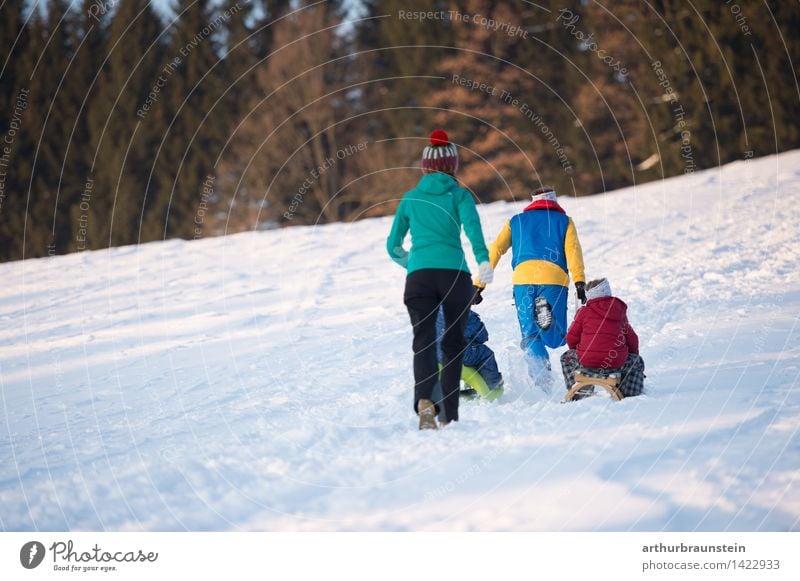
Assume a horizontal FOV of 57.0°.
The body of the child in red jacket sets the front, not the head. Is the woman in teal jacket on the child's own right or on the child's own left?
on the child's own left

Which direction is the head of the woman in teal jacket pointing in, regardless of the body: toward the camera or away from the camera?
away from the camera

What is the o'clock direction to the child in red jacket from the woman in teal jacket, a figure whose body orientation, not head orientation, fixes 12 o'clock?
The child in red jacket is roughly at 2 o'clock from the woman in teal jacket.

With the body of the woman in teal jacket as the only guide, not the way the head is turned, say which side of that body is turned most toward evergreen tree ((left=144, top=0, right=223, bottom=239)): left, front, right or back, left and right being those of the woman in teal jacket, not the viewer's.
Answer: front

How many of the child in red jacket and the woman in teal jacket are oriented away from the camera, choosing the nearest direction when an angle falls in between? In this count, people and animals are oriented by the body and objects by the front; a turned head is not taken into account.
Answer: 2

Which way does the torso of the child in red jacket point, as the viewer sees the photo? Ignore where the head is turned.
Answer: away from the camera

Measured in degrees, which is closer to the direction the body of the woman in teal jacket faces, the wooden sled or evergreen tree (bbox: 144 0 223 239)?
the evergreen tree

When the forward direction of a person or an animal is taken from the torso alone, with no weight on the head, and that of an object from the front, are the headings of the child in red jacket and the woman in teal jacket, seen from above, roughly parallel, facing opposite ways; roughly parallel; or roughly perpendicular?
roughly parallel

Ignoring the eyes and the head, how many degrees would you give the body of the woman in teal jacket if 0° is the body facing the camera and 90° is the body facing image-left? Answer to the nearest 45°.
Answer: approximately 180°

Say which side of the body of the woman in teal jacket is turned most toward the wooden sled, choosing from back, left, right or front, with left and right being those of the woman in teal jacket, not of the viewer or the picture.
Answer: right
